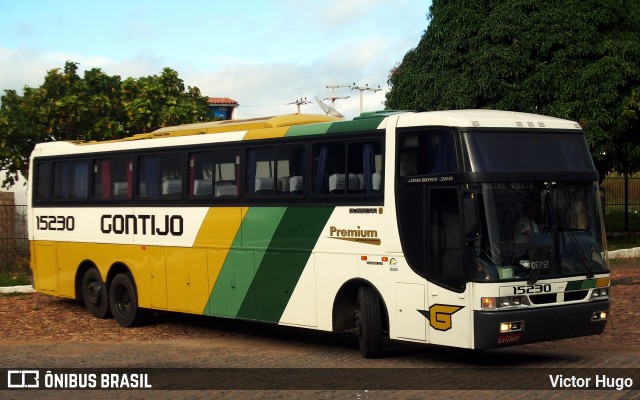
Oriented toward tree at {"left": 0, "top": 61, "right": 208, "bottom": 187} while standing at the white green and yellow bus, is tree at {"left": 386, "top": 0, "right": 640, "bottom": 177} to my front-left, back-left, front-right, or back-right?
front-right

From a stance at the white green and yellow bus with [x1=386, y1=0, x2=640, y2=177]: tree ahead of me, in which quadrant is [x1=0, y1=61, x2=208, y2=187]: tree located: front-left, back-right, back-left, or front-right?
front-left

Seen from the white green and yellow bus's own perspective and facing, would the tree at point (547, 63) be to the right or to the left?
on its left

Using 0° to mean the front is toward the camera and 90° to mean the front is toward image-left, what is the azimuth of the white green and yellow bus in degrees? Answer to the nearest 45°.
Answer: approximately 315°

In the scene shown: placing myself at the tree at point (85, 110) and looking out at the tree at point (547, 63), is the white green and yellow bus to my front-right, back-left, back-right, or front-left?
front-right

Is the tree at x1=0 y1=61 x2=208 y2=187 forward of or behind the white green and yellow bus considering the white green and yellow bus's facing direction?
behind
